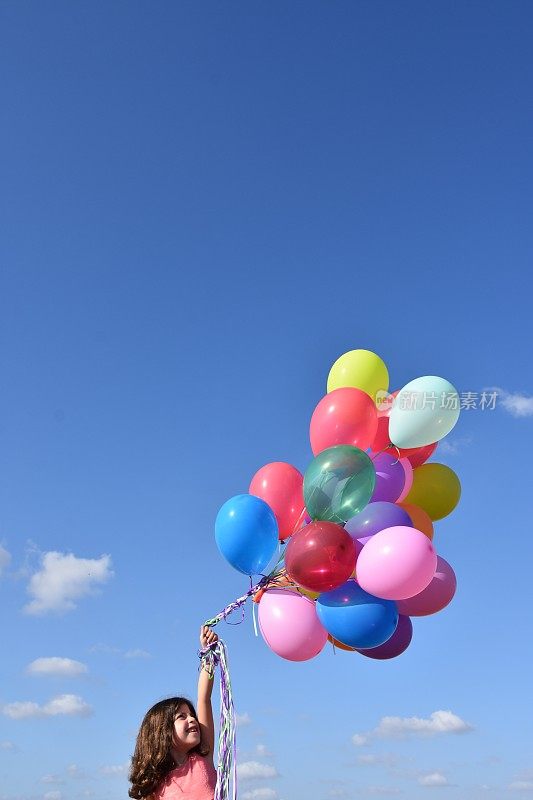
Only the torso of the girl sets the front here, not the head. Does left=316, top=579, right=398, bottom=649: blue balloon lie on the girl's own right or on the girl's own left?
on the girl's own left

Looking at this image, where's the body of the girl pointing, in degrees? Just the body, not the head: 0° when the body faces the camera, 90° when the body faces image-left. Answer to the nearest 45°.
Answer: approximately 315°

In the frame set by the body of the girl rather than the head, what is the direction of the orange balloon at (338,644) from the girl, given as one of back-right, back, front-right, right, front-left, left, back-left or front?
left

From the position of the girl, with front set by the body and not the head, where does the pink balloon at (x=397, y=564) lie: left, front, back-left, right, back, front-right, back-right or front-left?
front-left
